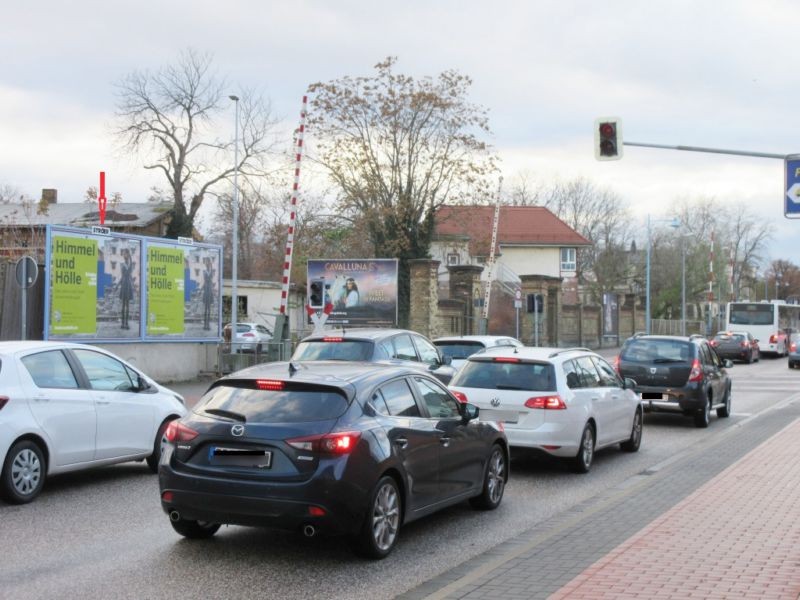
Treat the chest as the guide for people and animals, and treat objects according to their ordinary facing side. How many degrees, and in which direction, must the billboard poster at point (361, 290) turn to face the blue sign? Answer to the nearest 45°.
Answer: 0° — it already faces it

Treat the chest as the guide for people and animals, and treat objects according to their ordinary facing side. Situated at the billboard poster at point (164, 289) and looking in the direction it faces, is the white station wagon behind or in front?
in front

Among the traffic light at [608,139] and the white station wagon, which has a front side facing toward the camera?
the traffic light

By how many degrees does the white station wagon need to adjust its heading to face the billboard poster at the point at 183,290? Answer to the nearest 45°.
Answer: approximately 90° to its left

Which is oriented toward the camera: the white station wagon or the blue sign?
the blue sign

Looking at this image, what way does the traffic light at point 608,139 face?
toward the camera

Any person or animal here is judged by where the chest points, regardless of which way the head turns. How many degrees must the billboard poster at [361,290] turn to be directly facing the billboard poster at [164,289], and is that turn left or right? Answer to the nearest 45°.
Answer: approximately 45° to its right

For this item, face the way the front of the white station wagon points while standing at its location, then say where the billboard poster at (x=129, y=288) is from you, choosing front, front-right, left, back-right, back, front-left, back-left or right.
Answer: left

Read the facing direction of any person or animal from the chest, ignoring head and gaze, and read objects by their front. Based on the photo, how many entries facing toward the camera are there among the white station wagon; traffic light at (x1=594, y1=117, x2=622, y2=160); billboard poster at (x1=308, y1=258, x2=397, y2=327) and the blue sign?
3

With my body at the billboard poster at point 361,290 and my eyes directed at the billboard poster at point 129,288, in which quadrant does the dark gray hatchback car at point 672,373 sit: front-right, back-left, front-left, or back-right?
front-left

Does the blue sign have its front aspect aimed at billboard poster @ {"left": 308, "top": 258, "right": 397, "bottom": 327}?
no

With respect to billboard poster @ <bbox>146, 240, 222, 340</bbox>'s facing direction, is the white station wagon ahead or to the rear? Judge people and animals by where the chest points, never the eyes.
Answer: ahead

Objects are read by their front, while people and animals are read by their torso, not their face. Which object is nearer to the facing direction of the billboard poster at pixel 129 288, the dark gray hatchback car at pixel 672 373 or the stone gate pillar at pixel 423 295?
the dark gray hatchback car

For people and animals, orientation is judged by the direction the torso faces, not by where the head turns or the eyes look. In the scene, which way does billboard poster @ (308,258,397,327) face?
toward the camera

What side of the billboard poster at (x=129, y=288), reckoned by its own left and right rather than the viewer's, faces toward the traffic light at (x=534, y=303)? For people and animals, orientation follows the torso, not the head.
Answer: left

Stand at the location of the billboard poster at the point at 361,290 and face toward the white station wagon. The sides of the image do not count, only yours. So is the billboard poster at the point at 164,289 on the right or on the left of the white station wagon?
right

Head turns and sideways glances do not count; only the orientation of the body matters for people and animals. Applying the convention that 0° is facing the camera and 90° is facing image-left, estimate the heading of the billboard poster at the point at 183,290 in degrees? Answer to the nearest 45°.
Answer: approximately 315°

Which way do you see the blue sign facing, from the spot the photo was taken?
facing the viewer
